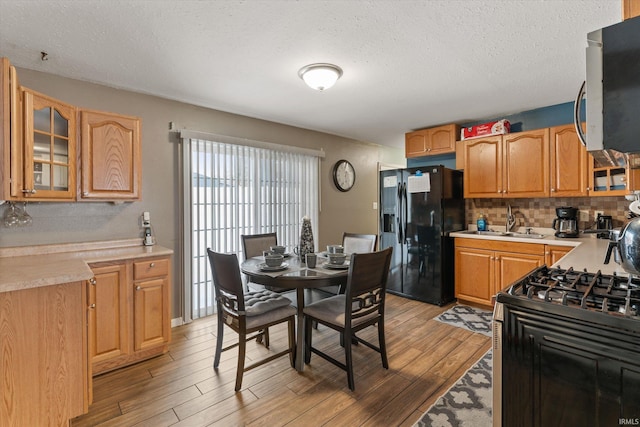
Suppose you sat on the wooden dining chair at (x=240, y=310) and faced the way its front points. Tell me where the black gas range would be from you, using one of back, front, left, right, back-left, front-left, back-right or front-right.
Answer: right

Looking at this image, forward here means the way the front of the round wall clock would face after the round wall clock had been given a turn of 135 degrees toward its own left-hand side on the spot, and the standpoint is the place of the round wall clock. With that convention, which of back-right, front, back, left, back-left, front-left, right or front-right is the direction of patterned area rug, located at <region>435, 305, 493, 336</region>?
back-right

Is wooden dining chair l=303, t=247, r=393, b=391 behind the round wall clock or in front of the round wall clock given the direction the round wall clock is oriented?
in front

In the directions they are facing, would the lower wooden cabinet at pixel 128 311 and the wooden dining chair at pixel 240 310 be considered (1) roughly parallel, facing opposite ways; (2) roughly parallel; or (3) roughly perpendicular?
roughly perpendicular

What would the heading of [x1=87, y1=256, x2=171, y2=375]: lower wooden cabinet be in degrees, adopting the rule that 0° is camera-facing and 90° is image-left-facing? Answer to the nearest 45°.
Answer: approximately 315°

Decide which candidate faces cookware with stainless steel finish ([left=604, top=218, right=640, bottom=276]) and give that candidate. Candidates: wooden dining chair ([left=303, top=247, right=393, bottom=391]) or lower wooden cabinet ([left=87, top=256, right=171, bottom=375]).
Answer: the lower wooden cabinet

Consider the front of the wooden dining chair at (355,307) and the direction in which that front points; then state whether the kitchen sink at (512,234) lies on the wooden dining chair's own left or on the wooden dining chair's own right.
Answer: on the wooden dining chair's own right

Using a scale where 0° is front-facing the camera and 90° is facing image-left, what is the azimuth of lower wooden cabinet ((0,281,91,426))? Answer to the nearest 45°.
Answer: approximately 270°

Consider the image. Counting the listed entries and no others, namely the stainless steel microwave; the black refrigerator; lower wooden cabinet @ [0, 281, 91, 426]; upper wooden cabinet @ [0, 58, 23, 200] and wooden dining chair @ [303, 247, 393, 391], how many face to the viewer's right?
2

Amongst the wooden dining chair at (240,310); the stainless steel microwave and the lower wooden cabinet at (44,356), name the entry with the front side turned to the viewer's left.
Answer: the stainless steel microwave

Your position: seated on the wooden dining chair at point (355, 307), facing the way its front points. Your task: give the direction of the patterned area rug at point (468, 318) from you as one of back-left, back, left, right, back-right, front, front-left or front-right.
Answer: right

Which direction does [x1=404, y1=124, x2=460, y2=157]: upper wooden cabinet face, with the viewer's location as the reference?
facing the viewer and to the left of the viewer

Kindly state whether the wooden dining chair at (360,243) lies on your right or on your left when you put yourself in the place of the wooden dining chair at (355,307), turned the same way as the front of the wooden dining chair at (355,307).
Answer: on your right

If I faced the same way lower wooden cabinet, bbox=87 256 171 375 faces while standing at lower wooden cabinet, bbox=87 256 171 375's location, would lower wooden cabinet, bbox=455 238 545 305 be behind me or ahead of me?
ahead
